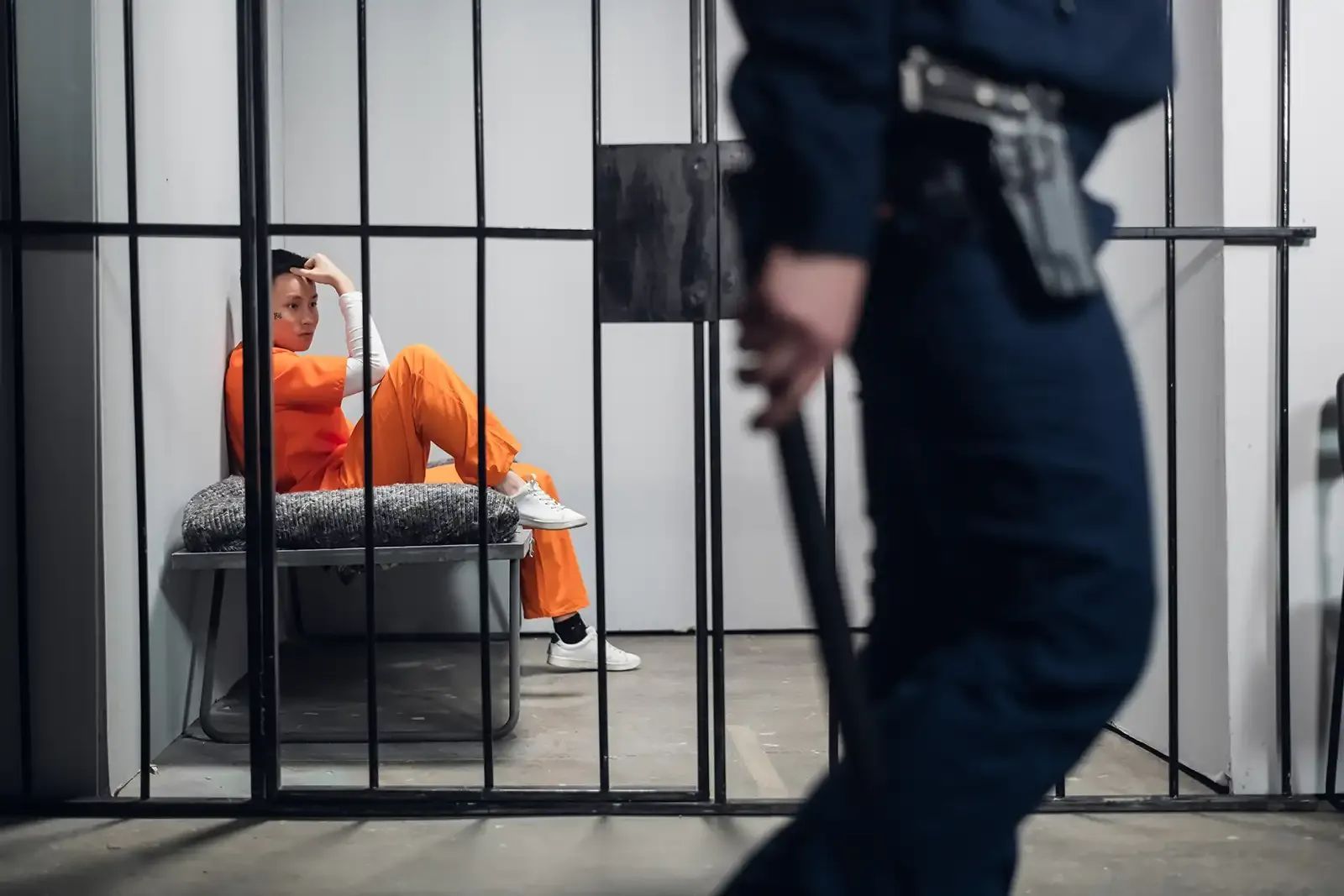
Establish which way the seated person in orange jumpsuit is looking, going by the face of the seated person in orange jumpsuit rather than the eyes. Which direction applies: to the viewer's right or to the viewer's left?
to the viewer's right

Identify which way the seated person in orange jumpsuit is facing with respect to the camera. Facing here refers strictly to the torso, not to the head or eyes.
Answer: to the viewer's right
